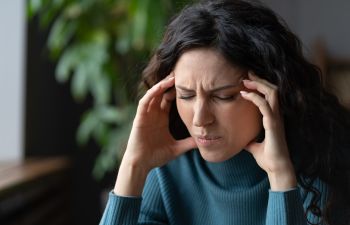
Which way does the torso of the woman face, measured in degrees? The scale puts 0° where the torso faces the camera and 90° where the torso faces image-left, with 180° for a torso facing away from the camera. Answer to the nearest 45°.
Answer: approximately 45°

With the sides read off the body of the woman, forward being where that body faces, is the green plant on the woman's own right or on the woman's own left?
on the woman's own right
